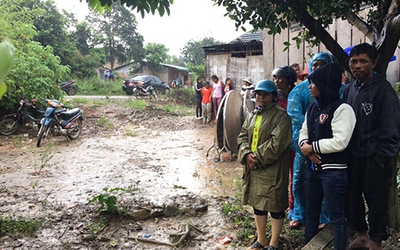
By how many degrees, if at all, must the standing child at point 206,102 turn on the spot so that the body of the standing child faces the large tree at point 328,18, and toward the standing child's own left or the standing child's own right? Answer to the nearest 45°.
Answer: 0° — they already face it

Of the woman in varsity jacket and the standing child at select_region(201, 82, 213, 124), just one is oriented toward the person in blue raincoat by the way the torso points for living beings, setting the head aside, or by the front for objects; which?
the standing child

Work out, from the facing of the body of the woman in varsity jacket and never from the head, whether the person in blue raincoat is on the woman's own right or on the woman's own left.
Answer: on the woman's own right

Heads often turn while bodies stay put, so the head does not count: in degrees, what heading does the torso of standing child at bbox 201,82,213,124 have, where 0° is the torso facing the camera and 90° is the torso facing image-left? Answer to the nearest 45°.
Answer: approximately 0°

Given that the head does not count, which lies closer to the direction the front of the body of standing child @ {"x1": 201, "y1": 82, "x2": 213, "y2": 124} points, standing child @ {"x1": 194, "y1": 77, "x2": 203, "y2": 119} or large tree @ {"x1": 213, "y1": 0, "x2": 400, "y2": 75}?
the large tree

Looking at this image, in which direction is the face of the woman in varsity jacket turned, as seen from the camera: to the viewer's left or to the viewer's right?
to the viewer's left

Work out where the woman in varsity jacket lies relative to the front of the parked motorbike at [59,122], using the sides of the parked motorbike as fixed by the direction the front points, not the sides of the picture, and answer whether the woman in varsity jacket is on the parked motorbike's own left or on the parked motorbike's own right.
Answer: on the parked motorbike's own left

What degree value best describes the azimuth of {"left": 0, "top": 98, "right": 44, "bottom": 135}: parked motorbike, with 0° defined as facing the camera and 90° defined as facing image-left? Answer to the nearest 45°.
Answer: approximately 45°

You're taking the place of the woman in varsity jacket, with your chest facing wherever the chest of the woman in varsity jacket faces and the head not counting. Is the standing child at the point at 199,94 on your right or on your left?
on your right
